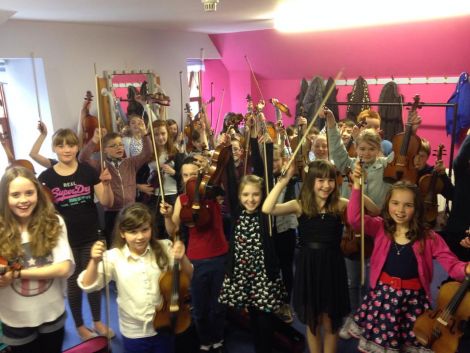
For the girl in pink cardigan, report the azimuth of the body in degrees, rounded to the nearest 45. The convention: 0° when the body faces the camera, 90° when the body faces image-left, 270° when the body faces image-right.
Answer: approximately 0°

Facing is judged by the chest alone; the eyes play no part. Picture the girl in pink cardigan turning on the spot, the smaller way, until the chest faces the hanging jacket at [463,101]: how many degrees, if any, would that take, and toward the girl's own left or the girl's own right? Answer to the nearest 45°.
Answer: approximately 180°

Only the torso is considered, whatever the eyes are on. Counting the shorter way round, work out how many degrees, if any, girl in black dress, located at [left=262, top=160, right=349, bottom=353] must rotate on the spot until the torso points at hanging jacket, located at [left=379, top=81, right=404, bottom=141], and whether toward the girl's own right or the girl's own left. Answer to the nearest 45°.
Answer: approximately 180°

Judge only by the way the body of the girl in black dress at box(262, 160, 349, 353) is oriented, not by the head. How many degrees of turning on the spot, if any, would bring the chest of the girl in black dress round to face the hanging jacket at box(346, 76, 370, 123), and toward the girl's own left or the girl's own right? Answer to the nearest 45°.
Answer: approximately 180°

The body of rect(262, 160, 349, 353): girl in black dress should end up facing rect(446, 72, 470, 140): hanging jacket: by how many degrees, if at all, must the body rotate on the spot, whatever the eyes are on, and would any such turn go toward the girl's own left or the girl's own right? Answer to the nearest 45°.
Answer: approximately 135° to the girl's own left

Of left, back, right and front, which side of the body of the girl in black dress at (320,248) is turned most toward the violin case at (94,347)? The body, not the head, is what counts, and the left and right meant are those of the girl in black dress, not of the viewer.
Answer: right
